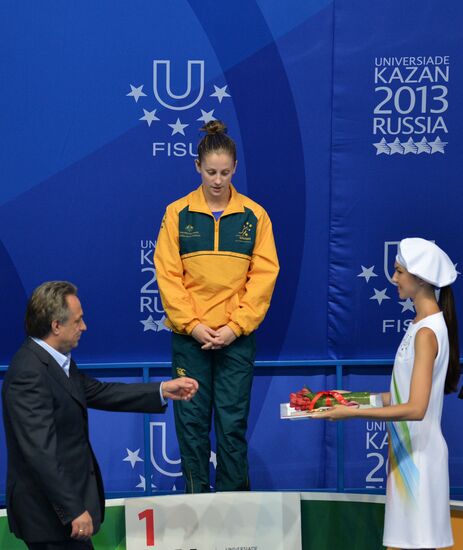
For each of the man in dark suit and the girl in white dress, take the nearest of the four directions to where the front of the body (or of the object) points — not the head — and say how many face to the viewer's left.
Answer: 1

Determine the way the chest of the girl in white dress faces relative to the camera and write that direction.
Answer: to the viewer's left

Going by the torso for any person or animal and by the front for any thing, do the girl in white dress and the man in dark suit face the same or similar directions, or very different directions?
very different directions

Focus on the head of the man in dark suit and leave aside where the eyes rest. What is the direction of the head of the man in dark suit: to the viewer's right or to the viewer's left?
to the viewer's right

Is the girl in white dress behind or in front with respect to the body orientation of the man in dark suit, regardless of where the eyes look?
in front

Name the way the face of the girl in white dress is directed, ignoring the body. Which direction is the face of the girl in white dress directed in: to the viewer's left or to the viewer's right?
to the viewer's left

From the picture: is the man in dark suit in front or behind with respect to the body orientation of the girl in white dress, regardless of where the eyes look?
in front

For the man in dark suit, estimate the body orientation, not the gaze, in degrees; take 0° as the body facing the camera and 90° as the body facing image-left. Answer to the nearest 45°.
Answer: approximately 270°
